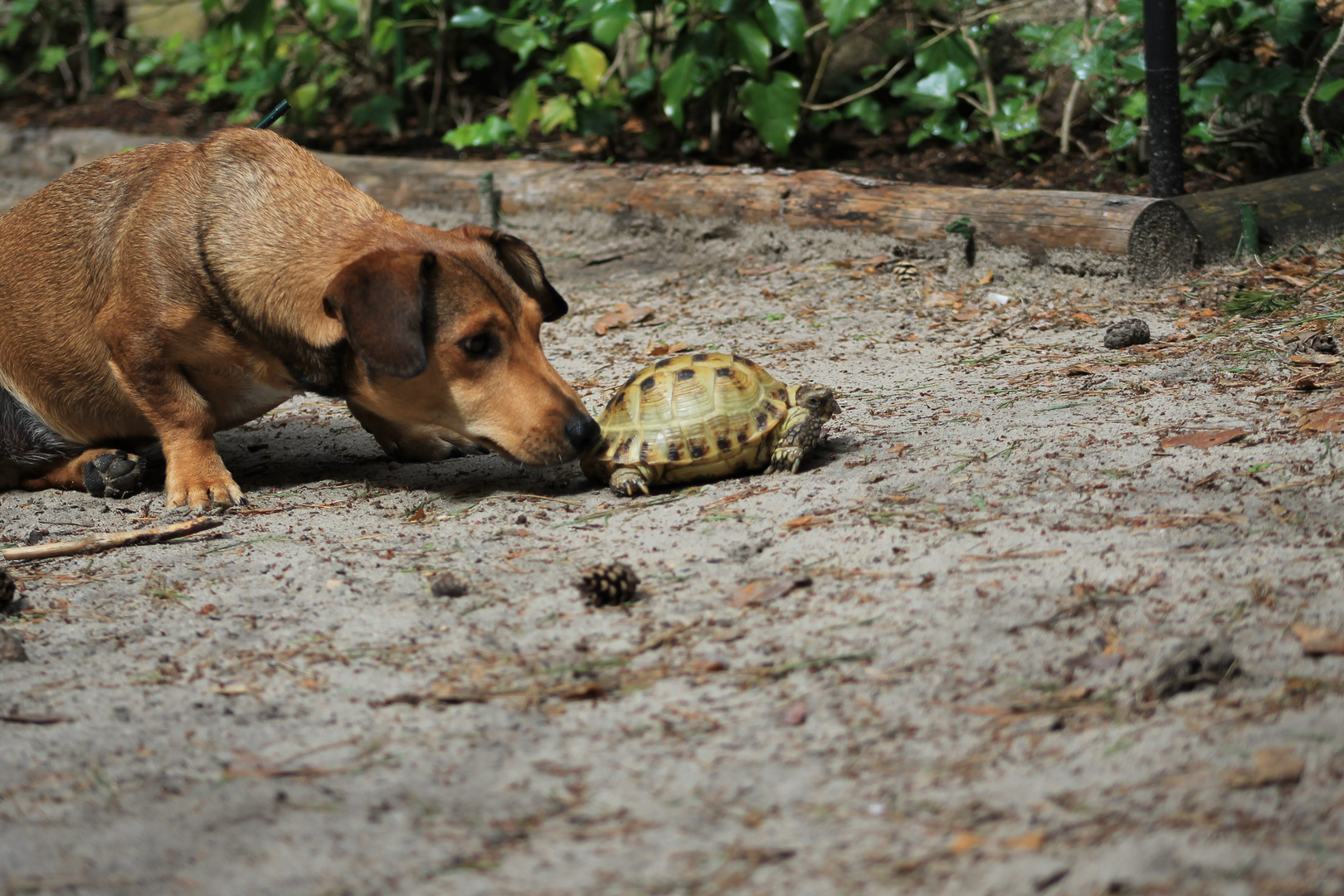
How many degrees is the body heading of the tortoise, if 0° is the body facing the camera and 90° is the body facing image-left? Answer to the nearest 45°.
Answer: approximately 270°

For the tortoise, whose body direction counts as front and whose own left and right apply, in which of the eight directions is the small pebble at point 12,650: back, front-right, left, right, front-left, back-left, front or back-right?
back-right

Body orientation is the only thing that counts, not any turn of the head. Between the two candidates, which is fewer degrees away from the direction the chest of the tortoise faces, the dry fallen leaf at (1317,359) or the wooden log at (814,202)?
the dry fallen leaf

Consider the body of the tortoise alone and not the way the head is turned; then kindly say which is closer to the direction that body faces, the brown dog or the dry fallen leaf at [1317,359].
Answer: the dry fallen leaf

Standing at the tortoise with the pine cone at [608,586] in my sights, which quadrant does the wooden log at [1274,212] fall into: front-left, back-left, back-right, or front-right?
back-left

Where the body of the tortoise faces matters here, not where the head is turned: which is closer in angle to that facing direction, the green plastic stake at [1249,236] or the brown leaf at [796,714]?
the green plastic stake

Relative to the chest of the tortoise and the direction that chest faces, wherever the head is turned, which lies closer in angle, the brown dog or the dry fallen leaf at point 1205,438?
the dry fallen leaf

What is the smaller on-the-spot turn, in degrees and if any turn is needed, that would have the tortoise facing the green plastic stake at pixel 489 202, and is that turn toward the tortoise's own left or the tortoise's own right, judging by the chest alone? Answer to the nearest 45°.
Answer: approximately 90° to the tortoise's own left

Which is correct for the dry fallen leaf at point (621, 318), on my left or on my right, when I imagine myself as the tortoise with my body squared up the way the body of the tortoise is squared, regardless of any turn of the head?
on my left

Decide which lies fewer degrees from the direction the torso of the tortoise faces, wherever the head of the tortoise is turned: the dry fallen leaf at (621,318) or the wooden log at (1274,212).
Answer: the wooden log

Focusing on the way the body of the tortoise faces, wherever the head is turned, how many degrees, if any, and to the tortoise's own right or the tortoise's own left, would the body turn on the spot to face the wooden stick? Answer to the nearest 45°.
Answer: approximately 180°

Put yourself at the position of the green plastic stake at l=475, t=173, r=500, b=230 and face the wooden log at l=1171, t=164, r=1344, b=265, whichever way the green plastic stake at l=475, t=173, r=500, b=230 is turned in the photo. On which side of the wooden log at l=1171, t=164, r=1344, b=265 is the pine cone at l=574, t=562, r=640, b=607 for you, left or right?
right

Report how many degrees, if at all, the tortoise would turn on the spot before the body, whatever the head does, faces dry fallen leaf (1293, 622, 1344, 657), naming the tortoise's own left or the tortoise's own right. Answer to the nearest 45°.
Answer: approximately 45° to the tortoise's own right

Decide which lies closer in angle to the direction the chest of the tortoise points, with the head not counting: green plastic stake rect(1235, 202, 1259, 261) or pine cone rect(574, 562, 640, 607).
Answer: the green plastic stake
